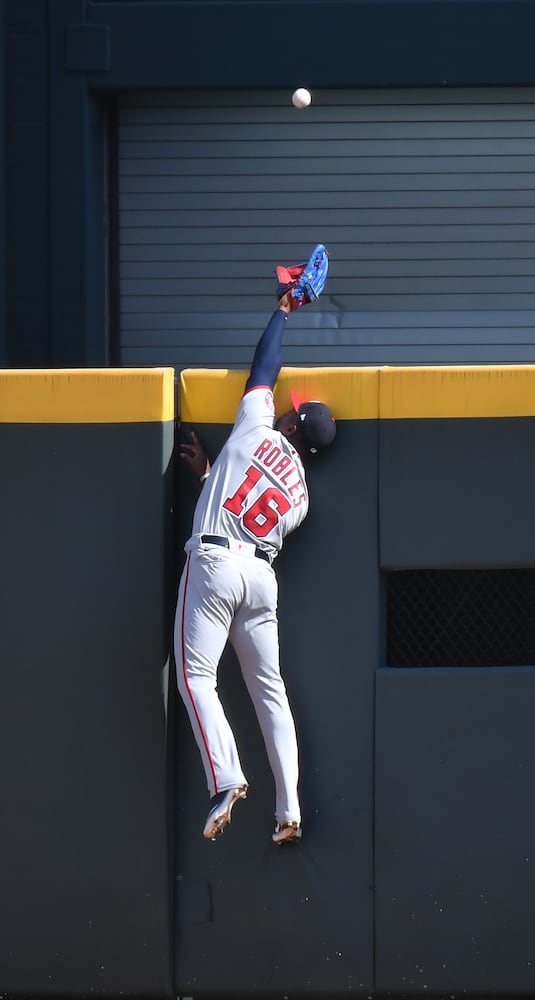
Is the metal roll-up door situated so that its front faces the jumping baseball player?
yes

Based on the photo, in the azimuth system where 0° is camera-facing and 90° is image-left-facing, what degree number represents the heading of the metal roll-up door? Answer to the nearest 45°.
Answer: approximately 0°
